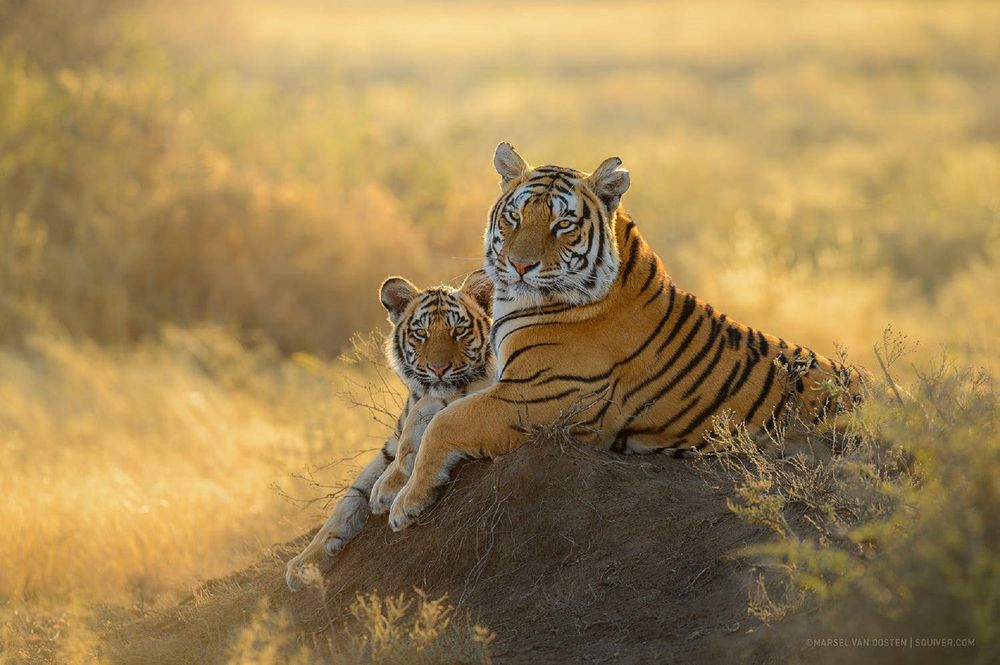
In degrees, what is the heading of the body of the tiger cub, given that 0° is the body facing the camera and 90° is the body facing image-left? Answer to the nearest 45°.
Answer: approximately 45°

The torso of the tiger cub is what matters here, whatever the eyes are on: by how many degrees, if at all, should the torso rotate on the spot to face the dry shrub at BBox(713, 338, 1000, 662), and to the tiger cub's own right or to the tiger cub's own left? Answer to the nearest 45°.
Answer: approximately 90° to the tiger cub's own left

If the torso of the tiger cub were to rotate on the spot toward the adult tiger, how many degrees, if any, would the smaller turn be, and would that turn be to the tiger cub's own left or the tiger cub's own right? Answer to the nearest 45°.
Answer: approximately 90° to the tiger cub's own left
